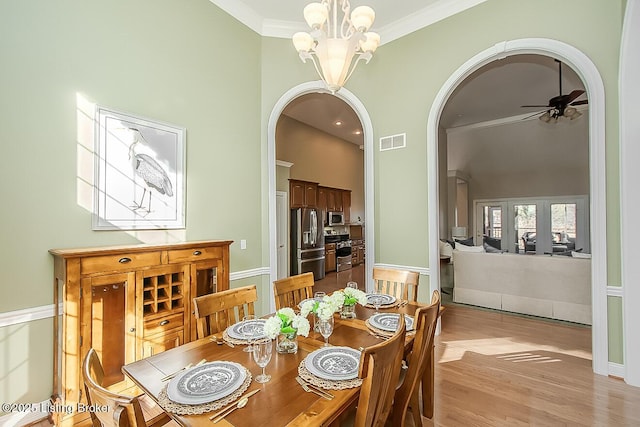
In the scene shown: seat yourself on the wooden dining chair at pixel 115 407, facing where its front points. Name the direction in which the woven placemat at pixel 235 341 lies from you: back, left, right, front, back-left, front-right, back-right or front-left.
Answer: front

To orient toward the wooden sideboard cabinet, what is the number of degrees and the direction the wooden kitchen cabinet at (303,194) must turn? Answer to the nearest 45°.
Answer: approximately 45° to its right

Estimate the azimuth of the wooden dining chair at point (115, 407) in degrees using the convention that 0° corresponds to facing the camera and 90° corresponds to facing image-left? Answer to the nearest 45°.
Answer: approximately 225°

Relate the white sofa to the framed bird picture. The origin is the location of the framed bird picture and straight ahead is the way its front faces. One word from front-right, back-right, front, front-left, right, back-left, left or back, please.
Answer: front-left

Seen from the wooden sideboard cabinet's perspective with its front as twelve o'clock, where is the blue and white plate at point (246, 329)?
The blue and white plate is roughly at 12 o'clock from the wooden sideboard cabinet.

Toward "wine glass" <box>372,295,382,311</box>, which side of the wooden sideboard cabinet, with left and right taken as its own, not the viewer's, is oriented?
front

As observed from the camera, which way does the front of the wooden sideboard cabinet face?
facing the viewer and to the right of the viewer

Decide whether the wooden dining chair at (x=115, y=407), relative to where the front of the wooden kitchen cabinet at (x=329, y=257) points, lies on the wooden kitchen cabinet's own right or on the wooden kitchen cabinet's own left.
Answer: on the wooden kitchen cabinet's own right

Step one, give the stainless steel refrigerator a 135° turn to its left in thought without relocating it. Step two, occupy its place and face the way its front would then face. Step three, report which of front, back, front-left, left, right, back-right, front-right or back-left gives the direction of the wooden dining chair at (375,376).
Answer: back

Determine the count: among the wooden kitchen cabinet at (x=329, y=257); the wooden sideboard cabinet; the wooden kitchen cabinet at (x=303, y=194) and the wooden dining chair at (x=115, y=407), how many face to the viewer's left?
0

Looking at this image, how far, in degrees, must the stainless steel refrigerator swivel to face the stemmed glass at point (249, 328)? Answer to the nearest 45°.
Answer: approximately 45° to its right

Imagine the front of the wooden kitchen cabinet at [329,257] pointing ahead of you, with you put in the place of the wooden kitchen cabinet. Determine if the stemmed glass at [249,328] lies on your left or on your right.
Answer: on your right

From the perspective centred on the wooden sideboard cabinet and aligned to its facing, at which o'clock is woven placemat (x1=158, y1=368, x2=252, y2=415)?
The woven placemat is roughly at 1 o'clock from the wooden sideboard cabinet.
